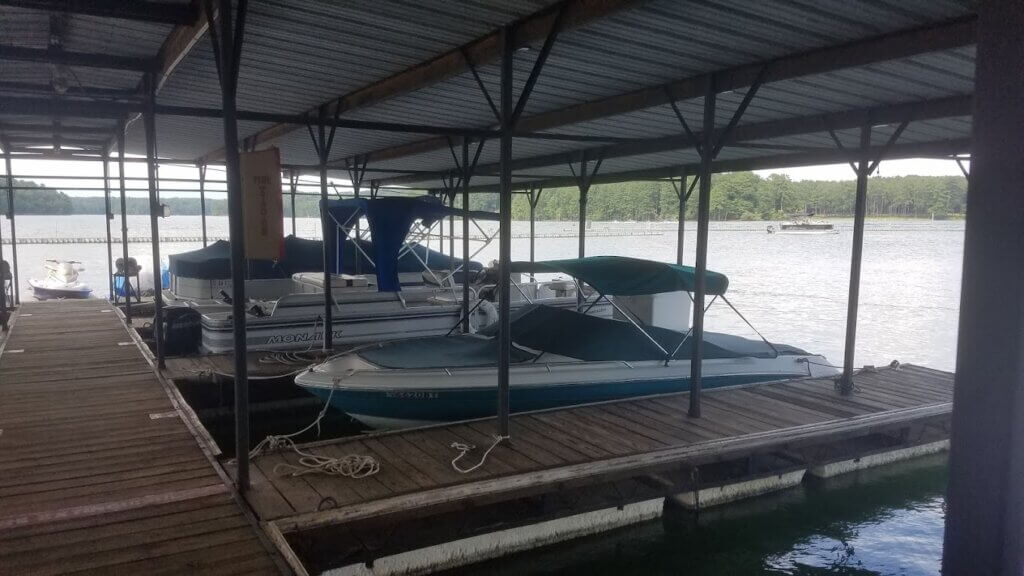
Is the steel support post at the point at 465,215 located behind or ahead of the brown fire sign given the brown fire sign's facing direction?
behind

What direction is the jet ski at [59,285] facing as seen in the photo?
to the viewer's left

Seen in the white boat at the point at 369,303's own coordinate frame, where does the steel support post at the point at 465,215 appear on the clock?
The steel support post is roughly at 3 o'clock from the white boat.

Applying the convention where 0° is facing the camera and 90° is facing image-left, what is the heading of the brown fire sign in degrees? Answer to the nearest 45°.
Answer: approximately 0°

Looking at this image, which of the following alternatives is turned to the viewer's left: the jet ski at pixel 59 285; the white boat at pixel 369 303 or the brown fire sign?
the jet ski

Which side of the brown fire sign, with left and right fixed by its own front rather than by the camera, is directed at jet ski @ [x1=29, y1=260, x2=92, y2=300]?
back

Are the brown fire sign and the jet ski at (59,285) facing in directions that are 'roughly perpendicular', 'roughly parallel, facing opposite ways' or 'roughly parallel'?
roughly perpendicular

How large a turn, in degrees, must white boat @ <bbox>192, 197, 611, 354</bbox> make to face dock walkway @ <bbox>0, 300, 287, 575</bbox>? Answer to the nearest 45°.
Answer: approximately 135° to its right

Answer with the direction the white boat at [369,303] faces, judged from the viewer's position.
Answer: facing away from the viewer and to the right of the viewer

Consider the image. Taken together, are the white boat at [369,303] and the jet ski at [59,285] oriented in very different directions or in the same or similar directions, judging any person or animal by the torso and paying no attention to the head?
very different directions
